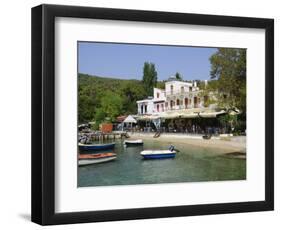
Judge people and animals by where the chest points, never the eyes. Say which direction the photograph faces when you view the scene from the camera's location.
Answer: facing the viewer and to the right of the viewer
